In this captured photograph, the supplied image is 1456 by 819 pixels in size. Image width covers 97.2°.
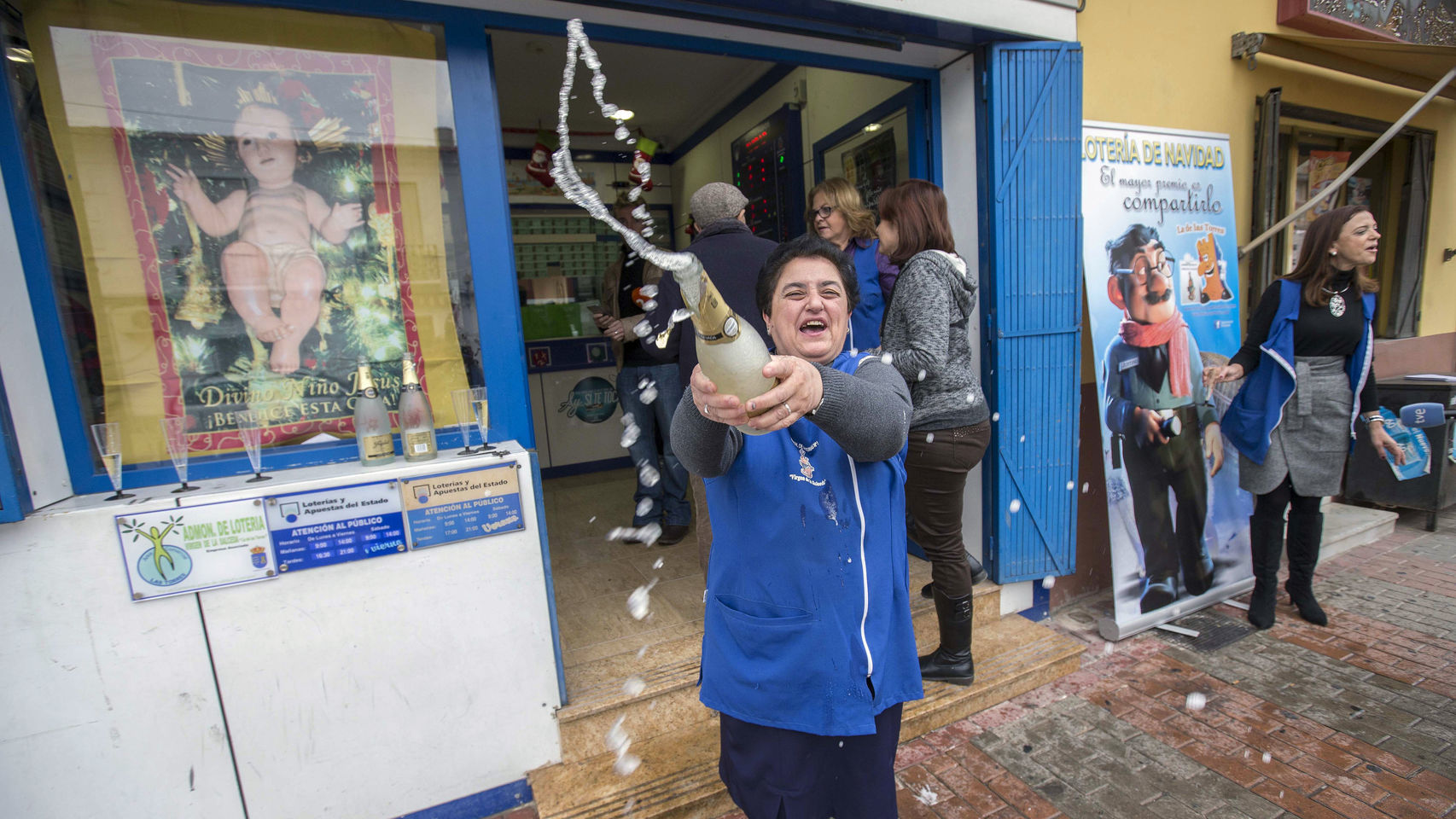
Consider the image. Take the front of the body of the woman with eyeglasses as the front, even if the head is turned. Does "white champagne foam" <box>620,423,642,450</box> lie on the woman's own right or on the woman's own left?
on the woman's own right

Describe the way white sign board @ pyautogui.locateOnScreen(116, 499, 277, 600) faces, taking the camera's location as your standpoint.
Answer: facing the viewer

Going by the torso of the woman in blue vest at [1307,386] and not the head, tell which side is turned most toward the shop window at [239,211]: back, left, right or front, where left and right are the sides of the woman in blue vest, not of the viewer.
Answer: right

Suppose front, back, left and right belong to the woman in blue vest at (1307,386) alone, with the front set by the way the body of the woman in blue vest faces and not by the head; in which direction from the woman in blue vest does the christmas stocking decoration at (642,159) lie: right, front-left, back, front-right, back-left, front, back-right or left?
back-right

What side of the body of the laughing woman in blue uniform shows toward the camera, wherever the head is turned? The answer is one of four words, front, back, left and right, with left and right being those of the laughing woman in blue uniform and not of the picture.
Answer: front

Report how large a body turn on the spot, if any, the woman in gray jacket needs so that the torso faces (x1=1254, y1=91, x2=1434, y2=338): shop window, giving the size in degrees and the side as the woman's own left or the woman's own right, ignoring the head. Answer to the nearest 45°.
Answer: approximately 135° to the woman's own right

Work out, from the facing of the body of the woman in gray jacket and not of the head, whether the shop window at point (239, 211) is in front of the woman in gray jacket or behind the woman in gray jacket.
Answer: in front

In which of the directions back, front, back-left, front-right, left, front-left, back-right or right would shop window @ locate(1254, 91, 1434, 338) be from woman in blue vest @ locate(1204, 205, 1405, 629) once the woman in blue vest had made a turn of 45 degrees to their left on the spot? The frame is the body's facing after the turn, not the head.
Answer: left

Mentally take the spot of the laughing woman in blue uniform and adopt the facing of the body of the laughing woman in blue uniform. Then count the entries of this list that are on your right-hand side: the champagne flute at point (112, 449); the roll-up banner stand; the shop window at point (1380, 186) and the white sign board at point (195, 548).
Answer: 2

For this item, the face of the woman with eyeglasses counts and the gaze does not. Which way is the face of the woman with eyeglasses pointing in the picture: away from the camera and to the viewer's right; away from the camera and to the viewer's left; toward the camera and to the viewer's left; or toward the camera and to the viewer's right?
toward the camera and to the viewer's left

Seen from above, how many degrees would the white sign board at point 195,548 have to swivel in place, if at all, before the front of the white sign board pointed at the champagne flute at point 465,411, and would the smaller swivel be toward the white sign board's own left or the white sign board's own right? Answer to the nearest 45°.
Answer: approximately 90° to the white sign board's own left

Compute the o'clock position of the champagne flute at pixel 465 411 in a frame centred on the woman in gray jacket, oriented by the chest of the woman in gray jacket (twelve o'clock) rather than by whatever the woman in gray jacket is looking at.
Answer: The champagne flute is roughly at 11 o'clock from the woman in gray jacket.
